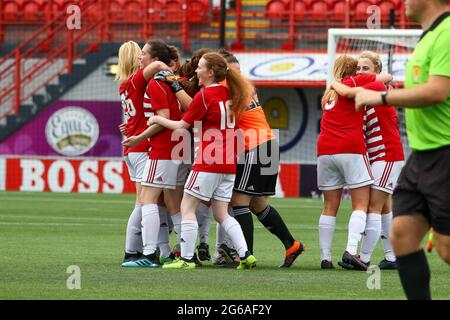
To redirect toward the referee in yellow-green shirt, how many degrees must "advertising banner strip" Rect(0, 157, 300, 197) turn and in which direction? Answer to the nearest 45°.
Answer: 0° — it already faces them

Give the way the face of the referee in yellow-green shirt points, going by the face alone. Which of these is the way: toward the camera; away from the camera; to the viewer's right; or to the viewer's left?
to the viewer's left

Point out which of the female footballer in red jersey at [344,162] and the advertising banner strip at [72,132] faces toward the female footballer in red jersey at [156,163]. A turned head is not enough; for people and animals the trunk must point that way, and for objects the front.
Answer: the advertising banner strip

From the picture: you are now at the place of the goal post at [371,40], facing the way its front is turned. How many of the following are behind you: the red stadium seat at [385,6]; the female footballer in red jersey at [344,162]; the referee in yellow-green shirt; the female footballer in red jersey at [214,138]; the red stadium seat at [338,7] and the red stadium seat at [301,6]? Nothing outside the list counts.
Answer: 3

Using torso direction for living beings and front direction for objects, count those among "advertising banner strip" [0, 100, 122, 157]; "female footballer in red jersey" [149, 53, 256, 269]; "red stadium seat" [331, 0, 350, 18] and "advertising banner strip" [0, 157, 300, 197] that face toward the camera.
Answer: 3

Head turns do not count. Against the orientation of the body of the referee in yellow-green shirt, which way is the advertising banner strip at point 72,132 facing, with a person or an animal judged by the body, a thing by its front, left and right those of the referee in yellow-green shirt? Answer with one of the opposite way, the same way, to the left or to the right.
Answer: to the left

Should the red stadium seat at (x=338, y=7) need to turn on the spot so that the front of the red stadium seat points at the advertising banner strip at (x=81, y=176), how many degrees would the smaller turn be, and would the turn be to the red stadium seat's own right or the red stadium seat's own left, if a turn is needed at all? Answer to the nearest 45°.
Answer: approximately 45° to the red stadium seat's own right

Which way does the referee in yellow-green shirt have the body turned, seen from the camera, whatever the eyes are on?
to the viewer's left

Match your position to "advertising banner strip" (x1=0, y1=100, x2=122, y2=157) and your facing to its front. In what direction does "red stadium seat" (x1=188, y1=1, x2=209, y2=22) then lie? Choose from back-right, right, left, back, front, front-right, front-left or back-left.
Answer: left

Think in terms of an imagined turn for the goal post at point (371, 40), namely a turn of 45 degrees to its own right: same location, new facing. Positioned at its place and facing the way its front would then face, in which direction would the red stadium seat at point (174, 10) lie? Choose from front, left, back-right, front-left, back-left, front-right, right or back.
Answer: right
